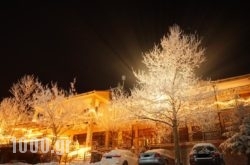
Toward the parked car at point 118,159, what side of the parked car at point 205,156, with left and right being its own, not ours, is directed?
left

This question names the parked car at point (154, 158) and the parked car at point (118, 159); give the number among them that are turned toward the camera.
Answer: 0

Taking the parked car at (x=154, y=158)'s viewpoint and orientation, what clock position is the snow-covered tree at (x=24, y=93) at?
The snow-covered tree is roughly at 9 o'clock from the parked car.

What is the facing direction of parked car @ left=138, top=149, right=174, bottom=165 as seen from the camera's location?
facing away from the viewer and to the right of the viewer

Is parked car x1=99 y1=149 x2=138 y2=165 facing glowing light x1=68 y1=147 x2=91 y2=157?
no

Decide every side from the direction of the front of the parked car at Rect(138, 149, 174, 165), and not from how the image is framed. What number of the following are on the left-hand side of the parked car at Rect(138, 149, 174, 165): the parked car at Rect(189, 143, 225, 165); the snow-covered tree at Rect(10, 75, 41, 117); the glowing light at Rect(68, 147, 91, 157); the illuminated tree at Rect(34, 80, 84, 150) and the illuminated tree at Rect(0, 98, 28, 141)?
4

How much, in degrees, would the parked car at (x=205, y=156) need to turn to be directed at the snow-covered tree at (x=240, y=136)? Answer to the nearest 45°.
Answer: approximately 45° to its right

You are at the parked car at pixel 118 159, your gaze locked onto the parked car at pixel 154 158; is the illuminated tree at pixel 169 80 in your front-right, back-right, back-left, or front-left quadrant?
front-left

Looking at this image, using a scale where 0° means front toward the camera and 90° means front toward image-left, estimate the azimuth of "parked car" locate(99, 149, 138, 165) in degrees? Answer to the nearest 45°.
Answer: approximately 225°

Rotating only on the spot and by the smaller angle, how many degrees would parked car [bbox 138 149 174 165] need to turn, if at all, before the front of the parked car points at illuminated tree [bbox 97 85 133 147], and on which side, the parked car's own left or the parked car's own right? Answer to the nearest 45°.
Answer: approximately 45° to the parked car's own left

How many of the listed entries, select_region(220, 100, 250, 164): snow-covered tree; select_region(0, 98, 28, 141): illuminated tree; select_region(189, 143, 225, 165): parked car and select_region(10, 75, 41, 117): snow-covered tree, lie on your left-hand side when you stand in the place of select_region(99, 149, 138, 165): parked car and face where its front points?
2

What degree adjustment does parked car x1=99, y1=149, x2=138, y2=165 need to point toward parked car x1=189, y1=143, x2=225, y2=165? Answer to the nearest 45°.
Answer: approximately 45° to its right

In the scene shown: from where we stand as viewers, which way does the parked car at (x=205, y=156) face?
facing away from the viewer

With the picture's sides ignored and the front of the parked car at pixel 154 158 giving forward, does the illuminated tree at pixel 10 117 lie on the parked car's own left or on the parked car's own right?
on the parked car's own left

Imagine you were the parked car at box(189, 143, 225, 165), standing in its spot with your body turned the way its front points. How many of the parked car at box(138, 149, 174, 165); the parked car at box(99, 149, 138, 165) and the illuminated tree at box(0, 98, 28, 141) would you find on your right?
0

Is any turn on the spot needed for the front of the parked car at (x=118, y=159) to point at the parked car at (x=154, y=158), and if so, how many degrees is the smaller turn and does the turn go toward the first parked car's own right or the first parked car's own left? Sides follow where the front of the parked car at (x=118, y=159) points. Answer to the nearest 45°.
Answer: approximately 45° to the first parked car's own right

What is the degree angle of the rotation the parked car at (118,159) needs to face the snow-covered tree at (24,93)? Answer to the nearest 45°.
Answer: approximately 90° to its left

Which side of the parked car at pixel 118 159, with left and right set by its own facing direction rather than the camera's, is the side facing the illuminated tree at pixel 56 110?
left

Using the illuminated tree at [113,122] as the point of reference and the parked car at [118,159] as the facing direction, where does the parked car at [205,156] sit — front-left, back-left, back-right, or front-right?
front-left

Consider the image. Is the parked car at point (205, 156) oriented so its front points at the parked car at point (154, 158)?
no

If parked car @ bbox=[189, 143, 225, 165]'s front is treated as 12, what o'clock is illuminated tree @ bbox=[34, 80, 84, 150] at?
The illuminated tree is roughly at 10 o'clock from the parked car.

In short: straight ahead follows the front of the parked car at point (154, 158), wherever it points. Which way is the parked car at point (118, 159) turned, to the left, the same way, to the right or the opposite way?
the same way
